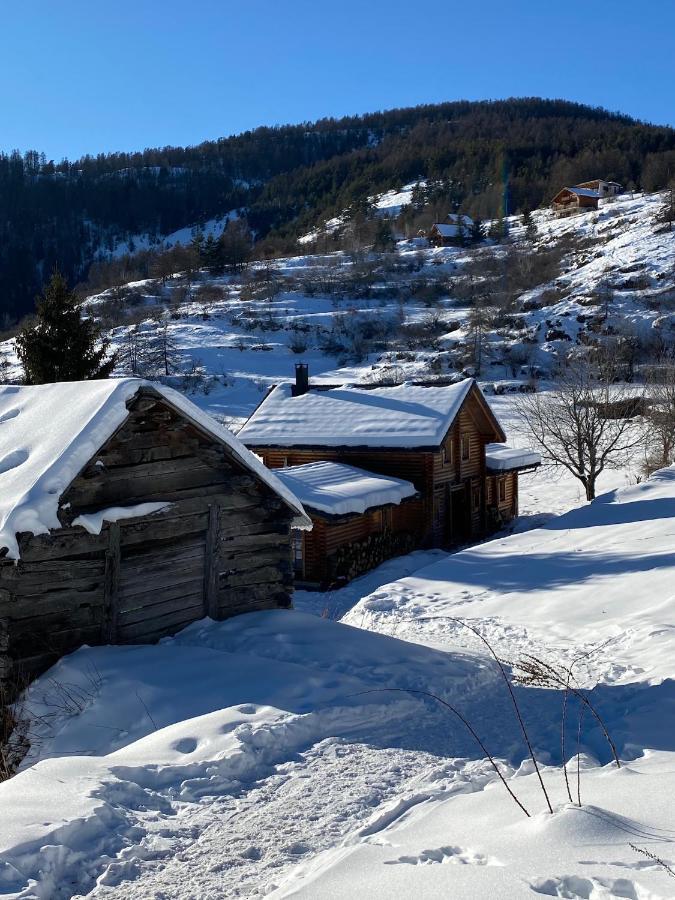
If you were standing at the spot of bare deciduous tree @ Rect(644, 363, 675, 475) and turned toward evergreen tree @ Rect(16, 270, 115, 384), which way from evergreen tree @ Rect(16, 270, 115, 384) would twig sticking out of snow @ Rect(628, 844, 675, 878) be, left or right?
left

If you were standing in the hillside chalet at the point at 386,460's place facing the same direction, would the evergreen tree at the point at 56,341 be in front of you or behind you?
behind

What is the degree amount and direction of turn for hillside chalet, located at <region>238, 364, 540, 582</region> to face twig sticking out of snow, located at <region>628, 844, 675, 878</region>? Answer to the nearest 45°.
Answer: approximately 45° to its right

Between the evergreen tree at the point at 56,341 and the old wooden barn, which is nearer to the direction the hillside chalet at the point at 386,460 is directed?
the old wooden barn

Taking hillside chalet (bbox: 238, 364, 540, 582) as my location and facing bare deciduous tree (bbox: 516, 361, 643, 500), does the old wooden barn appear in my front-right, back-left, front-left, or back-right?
back-right

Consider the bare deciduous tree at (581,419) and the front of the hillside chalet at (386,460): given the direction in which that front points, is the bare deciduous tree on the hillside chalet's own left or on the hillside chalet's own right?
on the hillside chalet's own left

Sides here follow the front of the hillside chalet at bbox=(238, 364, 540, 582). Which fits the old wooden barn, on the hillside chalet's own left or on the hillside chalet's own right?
on the hillside chalet's own right

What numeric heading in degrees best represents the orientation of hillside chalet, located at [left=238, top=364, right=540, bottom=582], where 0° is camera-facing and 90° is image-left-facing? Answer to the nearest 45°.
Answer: approximately 315°

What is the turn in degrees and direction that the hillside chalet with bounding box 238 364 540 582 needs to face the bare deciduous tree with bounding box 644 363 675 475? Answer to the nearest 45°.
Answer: approximately 90° to its left
